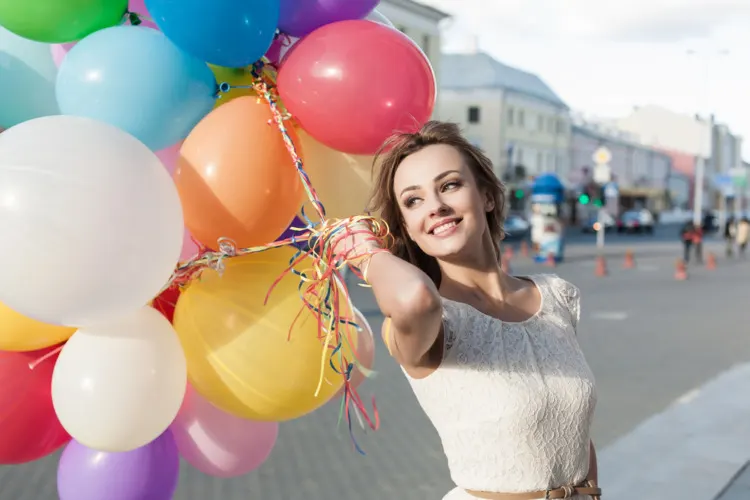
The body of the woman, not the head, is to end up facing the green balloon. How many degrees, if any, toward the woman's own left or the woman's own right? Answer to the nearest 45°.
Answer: approximately 135° to the woman's own right

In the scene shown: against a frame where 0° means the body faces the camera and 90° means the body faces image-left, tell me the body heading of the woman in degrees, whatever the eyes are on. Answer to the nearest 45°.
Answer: approximately 315°

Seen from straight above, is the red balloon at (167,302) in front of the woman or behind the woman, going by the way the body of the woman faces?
behind
